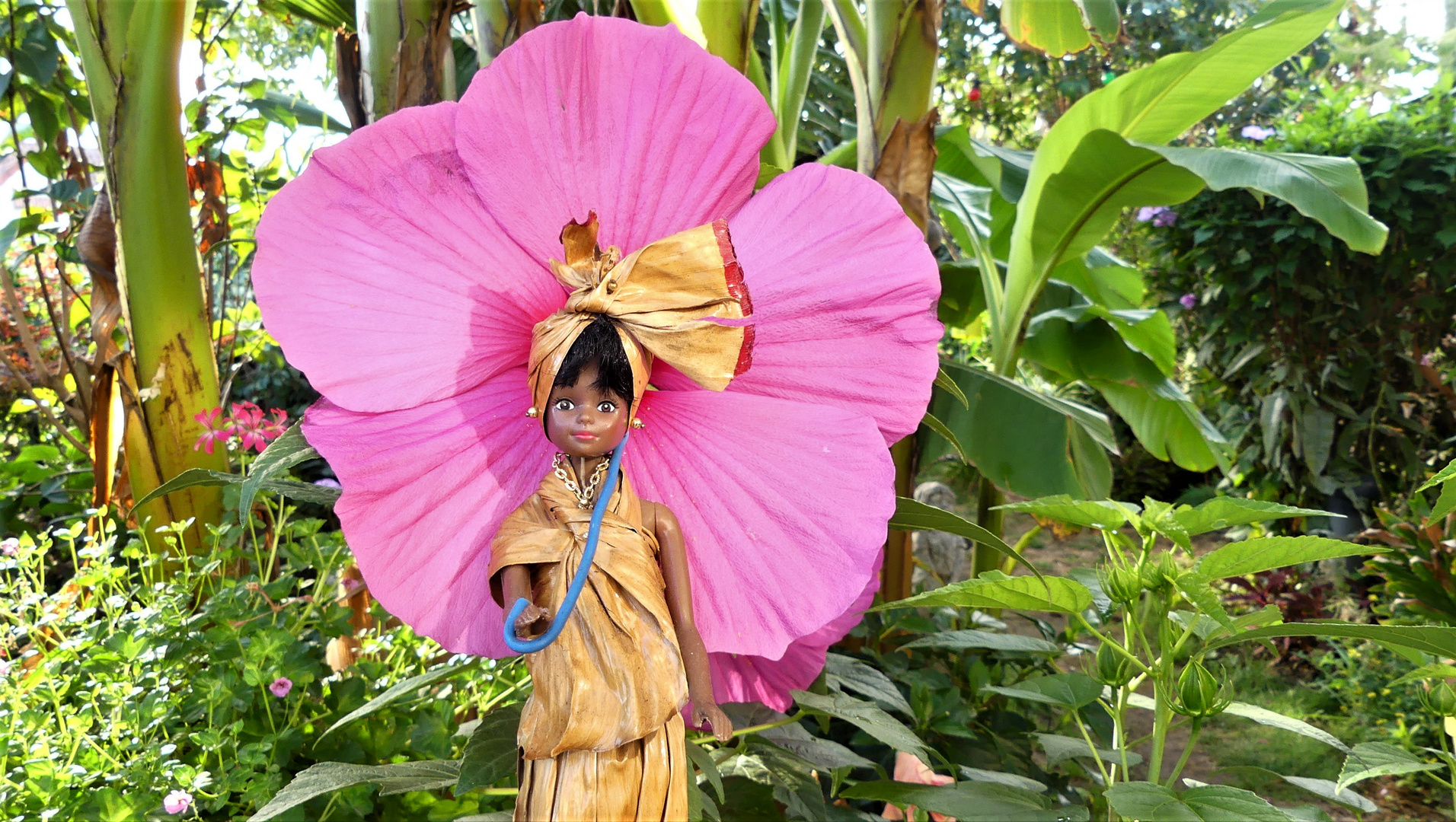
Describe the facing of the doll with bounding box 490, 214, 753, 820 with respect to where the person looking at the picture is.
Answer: facing the viewer

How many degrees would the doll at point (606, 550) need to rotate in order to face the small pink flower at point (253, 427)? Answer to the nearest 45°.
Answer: approximately 135° to its right

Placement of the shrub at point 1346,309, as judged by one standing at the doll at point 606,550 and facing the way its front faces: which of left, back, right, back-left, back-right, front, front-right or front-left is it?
back-left

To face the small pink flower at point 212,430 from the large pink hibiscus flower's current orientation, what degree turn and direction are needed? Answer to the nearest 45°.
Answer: approximately 135° to its right
